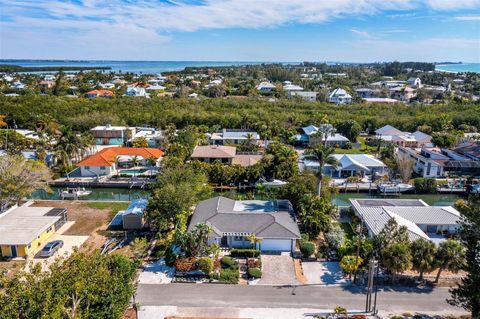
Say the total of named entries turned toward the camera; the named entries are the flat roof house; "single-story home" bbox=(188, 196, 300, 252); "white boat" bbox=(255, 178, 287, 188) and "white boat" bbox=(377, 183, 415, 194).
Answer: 2

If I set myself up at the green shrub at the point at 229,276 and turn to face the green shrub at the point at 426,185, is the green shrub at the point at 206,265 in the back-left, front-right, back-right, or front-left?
back-left

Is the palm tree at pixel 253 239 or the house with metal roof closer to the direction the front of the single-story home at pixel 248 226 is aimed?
the palm tree

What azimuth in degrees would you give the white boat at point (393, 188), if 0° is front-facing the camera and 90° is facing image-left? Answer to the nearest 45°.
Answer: approximately 270°

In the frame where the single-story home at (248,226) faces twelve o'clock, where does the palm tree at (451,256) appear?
The palm tree is roughly at 10 o'clock from the single-story home.

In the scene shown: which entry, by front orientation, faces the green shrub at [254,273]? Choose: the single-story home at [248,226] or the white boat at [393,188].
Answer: the single-story home

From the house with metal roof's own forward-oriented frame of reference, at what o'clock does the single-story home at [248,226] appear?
The single-story home is roughly at 2 o'clock from the house with metal roof.

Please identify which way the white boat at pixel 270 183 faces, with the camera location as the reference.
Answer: facing to the right of the viewer

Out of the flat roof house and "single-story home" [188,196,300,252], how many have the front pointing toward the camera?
2

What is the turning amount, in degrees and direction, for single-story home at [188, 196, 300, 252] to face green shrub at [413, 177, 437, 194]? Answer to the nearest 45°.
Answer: approximately 135° to its left

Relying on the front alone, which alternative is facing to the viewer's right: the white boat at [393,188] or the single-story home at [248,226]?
the white boat

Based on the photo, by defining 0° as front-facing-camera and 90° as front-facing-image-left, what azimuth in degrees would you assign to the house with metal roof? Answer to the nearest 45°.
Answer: approximately 0°
